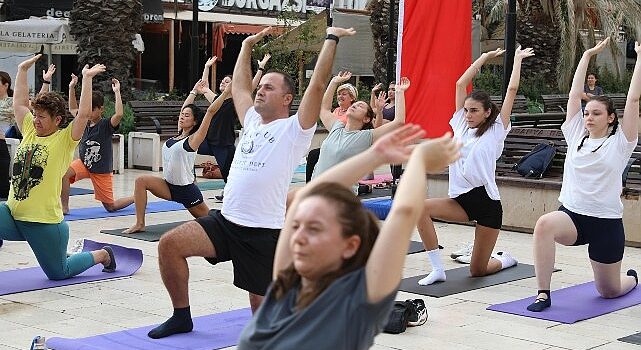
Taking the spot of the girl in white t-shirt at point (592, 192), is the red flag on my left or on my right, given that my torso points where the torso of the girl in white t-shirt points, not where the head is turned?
on my right

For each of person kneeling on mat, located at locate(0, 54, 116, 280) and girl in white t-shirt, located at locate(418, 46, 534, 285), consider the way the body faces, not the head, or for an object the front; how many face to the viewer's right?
0

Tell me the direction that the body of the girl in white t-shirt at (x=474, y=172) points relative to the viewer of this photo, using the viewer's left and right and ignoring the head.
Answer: facing the viewer and to the left of the viewer

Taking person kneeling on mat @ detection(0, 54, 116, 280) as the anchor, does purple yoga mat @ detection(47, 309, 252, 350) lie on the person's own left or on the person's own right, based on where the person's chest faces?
on the person's own left

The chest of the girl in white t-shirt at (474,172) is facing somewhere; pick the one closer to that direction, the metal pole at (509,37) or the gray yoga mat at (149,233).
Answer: the gray yoga mat

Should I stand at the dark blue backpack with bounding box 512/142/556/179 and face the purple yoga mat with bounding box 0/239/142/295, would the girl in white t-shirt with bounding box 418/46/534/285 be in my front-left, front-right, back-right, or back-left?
front-left

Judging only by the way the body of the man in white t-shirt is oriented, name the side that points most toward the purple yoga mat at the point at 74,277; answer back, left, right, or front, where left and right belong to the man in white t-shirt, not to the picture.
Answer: right

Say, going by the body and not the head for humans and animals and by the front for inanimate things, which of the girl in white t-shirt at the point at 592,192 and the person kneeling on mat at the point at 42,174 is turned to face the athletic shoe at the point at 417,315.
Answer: the girl in white t-shirt

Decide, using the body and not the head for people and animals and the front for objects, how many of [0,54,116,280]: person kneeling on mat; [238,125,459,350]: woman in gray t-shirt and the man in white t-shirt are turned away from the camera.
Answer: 0

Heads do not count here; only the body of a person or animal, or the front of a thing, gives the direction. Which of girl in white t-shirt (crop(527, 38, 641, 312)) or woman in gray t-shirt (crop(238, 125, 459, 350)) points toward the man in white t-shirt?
the girl in white t-shirt

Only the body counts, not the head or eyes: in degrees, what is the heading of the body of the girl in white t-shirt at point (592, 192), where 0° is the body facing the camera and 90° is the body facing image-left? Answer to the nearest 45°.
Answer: approximately 45°

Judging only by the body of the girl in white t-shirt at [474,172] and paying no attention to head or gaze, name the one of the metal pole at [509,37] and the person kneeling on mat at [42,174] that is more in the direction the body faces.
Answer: the person kneeling on mat

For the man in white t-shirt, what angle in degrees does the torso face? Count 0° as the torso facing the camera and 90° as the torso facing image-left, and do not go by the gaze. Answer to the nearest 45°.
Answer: approximately 45°

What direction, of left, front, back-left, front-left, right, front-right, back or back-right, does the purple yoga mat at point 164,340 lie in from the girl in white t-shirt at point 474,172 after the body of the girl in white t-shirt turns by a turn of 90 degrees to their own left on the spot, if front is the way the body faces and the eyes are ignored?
right

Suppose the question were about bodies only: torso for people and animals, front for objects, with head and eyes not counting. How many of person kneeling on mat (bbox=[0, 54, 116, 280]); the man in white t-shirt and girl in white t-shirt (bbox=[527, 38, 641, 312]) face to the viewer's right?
0
